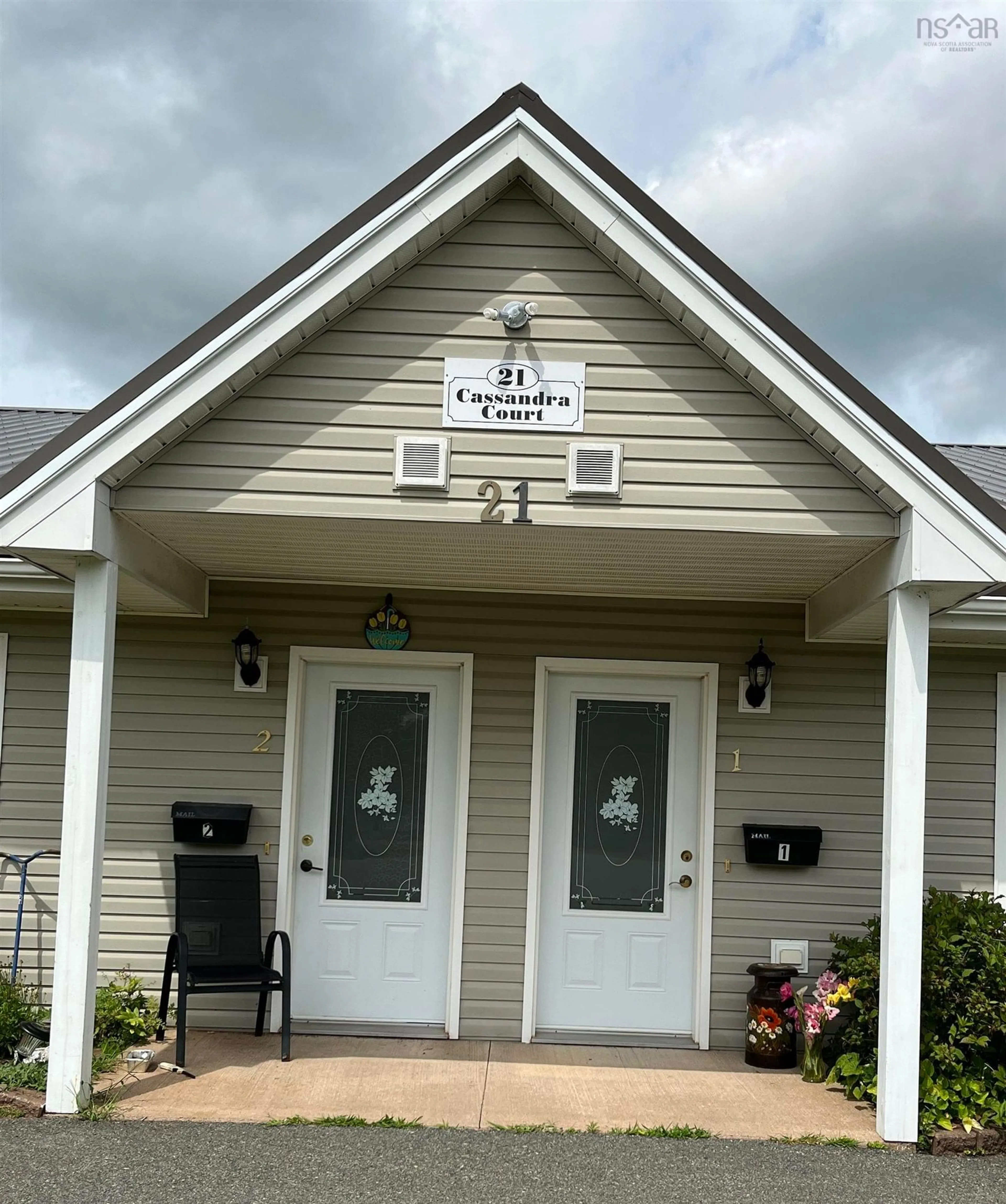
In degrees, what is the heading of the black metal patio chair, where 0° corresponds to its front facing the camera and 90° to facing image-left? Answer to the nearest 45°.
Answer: approximately 0°

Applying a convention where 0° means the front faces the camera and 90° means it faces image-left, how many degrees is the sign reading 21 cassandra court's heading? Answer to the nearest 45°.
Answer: approximately 0°
